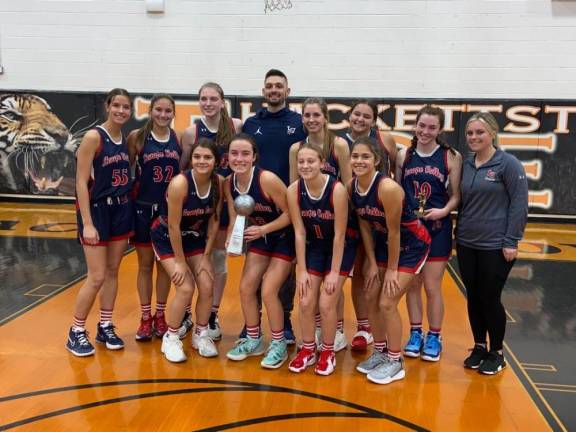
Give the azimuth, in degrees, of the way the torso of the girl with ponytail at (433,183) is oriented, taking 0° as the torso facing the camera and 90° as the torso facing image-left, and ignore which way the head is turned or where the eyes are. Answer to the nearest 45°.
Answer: approximately 0°

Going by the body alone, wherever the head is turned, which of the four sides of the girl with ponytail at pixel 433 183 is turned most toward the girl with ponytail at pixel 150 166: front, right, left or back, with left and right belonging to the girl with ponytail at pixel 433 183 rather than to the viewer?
right

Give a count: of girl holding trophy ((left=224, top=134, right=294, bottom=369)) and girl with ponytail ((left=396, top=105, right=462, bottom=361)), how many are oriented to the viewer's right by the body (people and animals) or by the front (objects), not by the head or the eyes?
0

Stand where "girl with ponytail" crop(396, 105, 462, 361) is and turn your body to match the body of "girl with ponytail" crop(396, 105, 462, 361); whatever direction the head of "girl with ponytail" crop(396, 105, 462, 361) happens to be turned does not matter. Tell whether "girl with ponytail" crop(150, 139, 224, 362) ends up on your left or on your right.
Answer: on your right

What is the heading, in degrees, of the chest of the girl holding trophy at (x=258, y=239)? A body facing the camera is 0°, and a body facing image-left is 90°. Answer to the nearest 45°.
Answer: approximately 45°

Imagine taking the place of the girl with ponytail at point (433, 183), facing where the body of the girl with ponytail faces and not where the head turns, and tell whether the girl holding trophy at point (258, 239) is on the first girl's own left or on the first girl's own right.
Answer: on the first girl's own right
